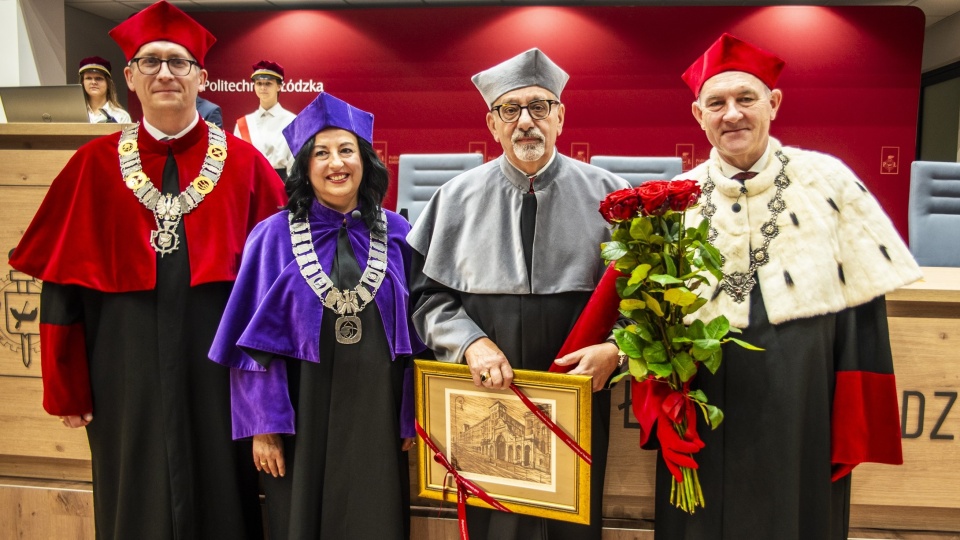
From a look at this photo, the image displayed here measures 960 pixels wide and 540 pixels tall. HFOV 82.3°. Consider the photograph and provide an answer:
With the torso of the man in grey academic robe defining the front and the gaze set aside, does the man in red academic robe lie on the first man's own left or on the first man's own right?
on the first man's own right

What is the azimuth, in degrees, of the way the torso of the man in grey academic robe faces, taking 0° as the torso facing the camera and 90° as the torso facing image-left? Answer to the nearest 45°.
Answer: approximately 0°

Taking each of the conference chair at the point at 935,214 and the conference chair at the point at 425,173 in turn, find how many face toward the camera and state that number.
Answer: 2

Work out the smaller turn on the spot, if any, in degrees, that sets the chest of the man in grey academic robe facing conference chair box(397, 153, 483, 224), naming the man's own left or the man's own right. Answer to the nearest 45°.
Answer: approximately 180°
